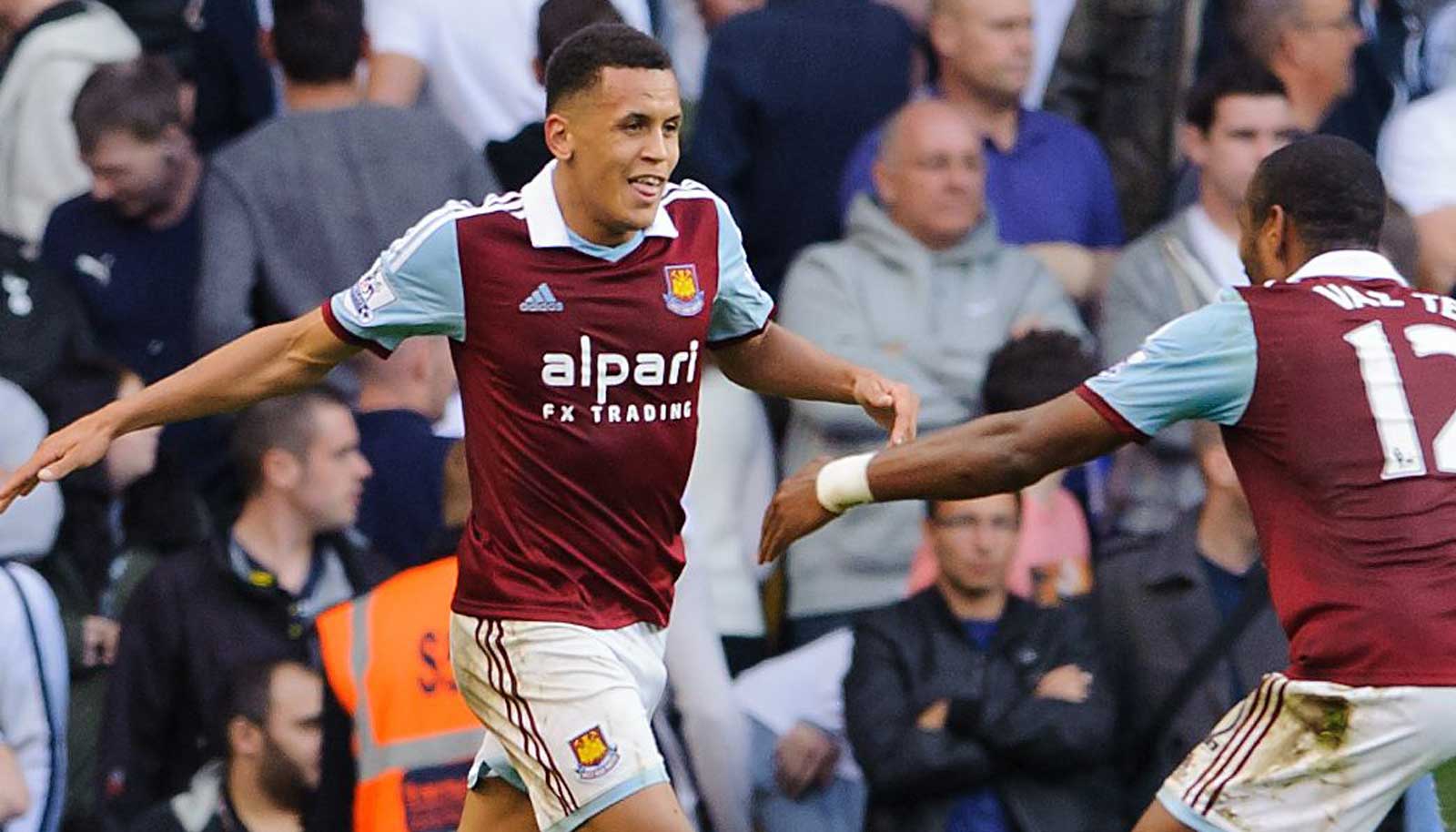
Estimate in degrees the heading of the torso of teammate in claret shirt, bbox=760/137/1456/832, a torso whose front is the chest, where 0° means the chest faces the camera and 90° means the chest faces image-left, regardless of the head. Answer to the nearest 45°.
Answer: approximately 135°

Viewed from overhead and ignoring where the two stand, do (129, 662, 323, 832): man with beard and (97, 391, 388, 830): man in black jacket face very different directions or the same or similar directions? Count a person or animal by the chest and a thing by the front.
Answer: same or similar directions

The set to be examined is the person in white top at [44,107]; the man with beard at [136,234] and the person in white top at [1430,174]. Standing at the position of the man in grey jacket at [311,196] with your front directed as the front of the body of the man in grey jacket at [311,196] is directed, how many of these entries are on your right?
1

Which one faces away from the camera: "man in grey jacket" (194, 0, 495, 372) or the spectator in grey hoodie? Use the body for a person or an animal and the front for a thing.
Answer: the man in grey jacket

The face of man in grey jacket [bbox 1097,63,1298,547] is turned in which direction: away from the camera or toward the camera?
toward the camera

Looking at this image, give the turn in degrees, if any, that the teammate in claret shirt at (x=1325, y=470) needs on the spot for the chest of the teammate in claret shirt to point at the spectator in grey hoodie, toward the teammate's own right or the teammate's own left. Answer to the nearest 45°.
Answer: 0° — they already face them

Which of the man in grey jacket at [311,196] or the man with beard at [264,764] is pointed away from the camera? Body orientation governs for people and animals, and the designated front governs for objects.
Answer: the man in grey jacket

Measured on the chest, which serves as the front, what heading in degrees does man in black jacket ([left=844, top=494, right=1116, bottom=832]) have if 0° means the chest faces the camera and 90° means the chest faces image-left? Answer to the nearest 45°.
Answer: approximately 0°

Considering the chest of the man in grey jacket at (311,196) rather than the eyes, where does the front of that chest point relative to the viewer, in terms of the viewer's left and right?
facing away from the viewer

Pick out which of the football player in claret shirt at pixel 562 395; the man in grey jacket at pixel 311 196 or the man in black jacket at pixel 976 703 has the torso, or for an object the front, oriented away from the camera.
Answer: the man in grey jacket

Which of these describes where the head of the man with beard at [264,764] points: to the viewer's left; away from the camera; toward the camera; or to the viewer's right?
to the viewer's right

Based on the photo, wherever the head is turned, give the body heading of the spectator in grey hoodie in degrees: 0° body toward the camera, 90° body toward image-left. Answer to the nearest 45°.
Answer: approximately 315°

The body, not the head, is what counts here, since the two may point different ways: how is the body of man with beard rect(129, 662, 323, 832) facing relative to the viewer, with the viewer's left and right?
facing the viewer and to the right of the viewer

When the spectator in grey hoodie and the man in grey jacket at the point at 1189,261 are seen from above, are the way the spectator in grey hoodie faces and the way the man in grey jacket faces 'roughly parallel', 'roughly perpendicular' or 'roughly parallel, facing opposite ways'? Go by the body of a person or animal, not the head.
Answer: roughly parallel

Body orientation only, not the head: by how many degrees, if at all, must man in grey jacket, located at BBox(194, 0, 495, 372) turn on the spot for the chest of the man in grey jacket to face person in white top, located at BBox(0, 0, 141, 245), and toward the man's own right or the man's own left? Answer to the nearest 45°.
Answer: approximately 45° to the man's own left

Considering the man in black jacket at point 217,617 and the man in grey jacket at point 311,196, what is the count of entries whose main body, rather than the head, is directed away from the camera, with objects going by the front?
1

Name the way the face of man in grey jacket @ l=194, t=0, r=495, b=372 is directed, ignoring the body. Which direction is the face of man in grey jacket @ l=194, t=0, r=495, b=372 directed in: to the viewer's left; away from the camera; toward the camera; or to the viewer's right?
away from the camera

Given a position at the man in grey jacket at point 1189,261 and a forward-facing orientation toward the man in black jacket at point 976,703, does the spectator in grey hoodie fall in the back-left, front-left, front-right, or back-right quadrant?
front-right

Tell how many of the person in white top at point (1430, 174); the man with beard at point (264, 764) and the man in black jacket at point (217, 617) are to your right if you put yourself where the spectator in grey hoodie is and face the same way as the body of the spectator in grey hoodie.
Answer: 2

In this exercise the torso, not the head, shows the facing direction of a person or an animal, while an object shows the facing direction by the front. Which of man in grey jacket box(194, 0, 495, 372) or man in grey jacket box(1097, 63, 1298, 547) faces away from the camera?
man in grey jacket box(194, 0, 495, 372)
